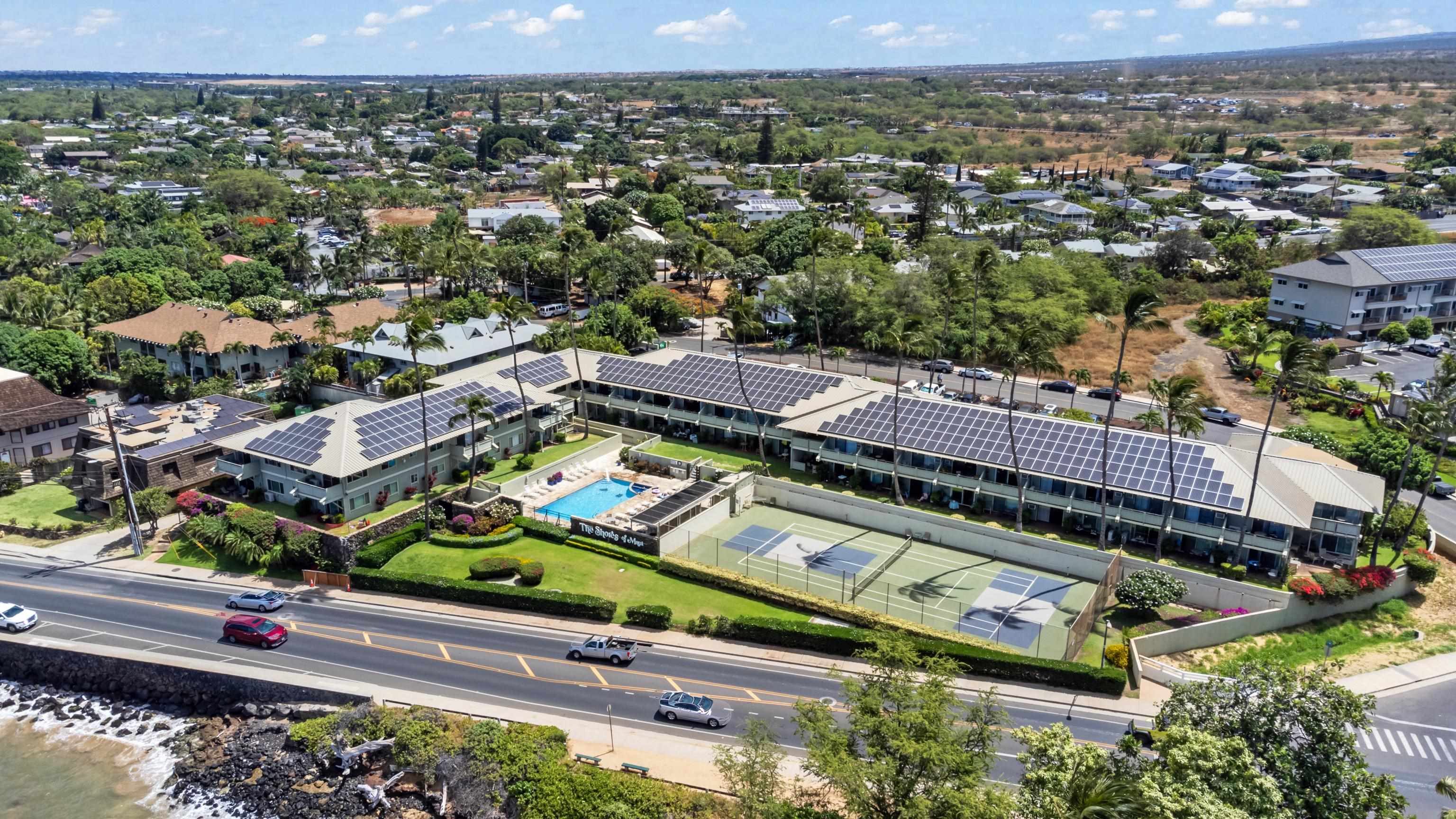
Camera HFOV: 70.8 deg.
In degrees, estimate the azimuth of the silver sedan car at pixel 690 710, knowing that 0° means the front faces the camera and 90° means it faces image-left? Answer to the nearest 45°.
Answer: approximately 270°
